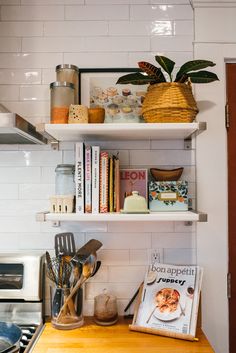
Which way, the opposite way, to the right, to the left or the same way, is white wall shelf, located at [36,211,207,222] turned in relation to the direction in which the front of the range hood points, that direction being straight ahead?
the same way

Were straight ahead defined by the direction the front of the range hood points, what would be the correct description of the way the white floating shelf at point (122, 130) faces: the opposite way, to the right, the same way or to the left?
the same way

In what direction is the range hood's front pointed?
toward the camera

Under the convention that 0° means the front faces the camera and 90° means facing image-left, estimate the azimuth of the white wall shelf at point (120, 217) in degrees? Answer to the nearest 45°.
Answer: approximately 0°

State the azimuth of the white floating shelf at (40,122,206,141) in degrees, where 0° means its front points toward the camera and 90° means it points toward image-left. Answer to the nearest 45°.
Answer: approximately 0°
